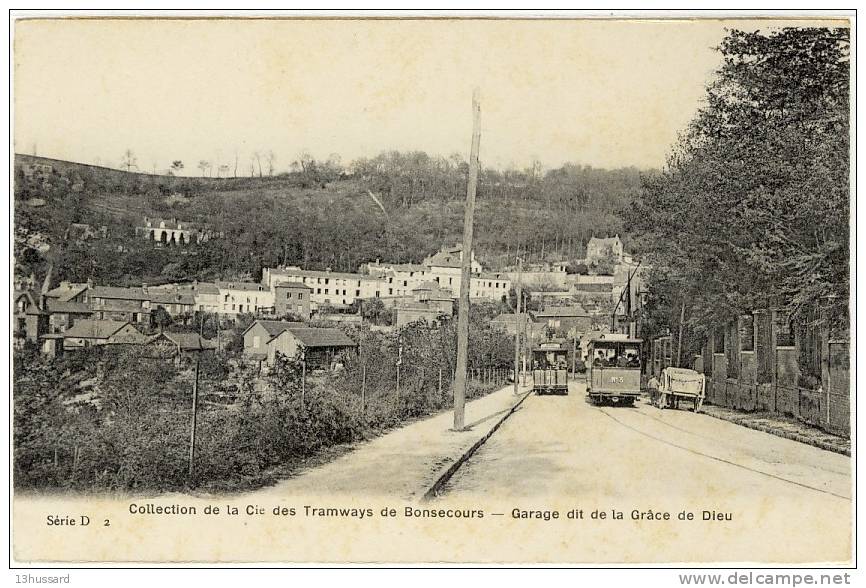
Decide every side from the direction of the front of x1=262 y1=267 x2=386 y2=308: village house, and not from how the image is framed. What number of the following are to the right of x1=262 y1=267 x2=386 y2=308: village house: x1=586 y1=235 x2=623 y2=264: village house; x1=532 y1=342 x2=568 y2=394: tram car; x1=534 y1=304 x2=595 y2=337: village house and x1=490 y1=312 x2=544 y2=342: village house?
0

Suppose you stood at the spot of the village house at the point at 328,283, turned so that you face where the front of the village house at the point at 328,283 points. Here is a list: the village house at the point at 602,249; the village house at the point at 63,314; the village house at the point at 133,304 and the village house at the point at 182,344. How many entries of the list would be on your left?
1

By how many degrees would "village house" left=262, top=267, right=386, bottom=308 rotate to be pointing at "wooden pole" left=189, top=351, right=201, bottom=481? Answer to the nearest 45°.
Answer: approximately 45° to its right

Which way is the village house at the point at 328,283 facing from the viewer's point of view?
toward the camera
